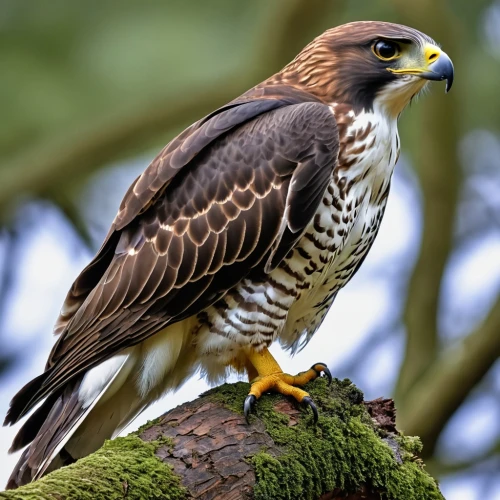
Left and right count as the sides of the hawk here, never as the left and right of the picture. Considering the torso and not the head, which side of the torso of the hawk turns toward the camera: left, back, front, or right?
right

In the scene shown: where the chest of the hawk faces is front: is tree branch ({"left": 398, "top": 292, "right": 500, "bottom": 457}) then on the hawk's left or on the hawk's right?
on the hawk's left

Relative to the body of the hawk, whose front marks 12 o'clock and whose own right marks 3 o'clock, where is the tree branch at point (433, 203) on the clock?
The tree branch is roughly at 10 o'clock from the hawk.
